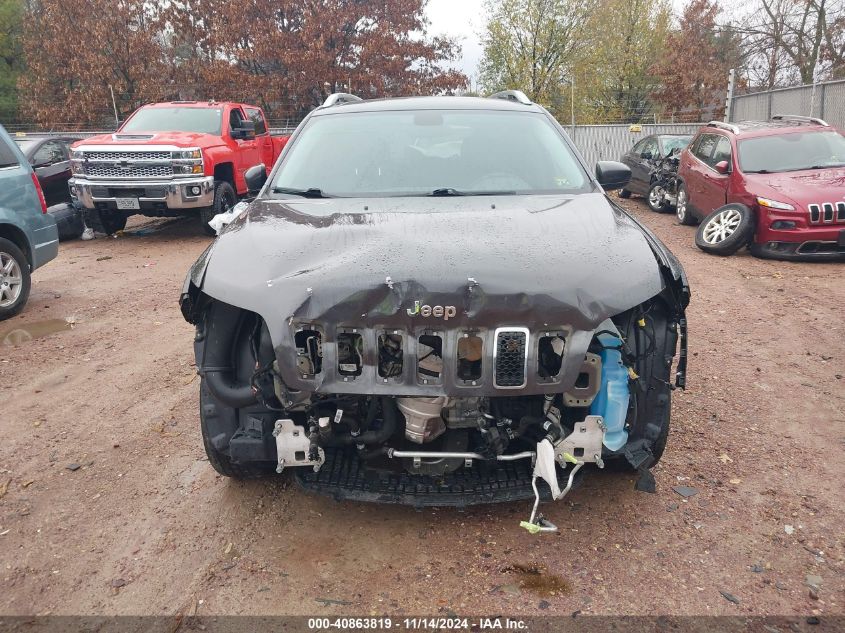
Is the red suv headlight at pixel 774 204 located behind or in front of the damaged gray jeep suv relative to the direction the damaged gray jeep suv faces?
behind

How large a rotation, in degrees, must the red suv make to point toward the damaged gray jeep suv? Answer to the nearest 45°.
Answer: approximately 45° to its right

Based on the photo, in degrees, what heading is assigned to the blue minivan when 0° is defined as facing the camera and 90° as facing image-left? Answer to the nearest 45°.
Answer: approximately 45°

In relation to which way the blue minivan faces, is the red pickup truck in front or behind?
behind

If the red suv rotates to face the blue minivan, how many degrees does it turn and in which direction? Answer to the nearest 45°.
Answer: approximately 90° to its right
